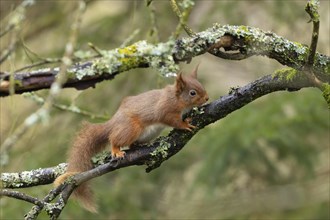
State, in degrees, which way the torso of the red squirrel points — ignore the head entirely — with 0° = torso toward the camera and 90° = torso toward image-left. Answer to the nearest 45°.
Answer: approximately 270°
